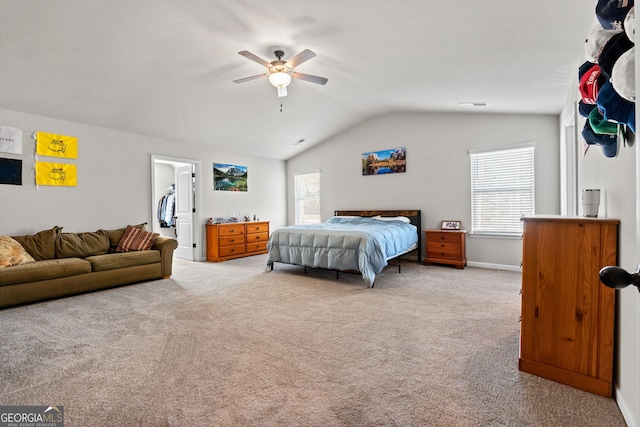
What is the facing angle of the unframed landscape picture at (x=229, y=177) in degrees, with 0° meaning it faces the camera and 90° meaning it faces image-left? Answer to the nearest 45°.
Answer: approximately 315°

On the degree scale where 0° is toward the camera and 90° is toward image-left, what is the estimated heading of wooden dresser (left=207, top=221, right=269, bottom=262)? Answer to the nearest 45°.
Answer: approximately 315°

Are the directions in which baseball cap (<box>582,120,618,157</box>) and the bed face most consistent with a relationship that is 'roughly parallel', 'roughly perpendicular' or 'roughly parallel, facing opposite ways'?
roughly perpendicular

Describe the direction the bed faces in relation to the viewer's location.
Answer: facing the viewer and to the left of the viewer

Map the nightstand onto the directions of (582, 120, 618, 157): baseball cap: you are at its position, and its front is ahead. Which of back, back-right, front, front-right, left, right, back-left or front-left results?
front-right

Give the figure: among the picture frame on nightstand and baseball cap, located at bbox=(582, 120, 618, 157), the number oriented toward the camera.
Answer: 1

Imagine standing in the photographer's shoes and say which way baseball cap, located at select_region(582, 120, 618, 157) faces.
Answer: facing to the left of the viewer

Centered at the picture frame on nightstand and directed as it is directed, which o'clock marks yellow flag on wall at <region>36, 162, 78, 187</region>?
The yellow flag on wall is roughly at 2 o'clock from the picture frame on nightstand.

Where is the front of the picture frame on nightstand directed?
toward the camera

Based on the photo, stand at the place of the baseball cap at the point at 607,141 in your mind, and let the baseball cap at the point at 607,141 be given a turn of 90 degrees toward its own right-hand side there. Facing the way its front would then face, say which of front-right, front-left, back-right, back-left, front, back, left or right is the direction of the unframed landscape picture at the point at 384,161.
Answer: front-left
